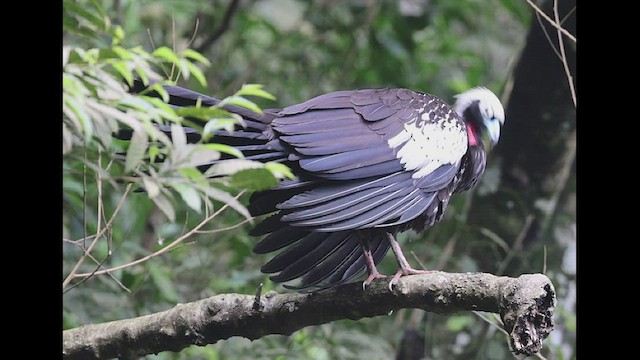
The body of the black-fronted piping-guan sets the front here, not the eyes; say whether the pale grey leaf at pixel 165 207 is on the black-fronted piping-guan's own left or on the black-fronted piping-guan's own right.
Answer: on the black-fronted piping-guan's own right

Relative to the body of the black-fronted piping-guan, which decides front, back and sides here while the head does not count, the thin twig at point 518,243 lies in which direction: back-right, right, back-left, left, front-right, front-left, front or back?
front-left

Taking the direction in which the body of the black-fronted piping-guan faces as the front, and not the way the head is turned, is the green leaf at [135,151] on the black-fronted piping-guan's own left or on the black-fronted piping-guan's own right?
on the black-fronted piping-guan's own right

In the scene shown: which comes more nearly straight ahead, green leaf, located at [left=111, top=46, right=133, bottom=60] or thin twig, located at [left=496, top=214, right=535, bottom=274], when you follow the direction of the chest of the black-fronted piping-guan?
the thin twig

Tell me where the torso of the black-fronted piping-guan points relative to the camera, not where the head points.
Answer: to the viewer's right

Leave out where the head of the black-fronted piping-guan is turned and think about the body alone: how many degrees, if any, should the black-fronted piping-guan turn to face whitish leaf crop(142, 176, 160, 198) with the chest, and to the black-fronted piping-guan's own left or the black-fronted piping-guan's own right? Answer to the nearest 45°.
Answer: approximately 180°
